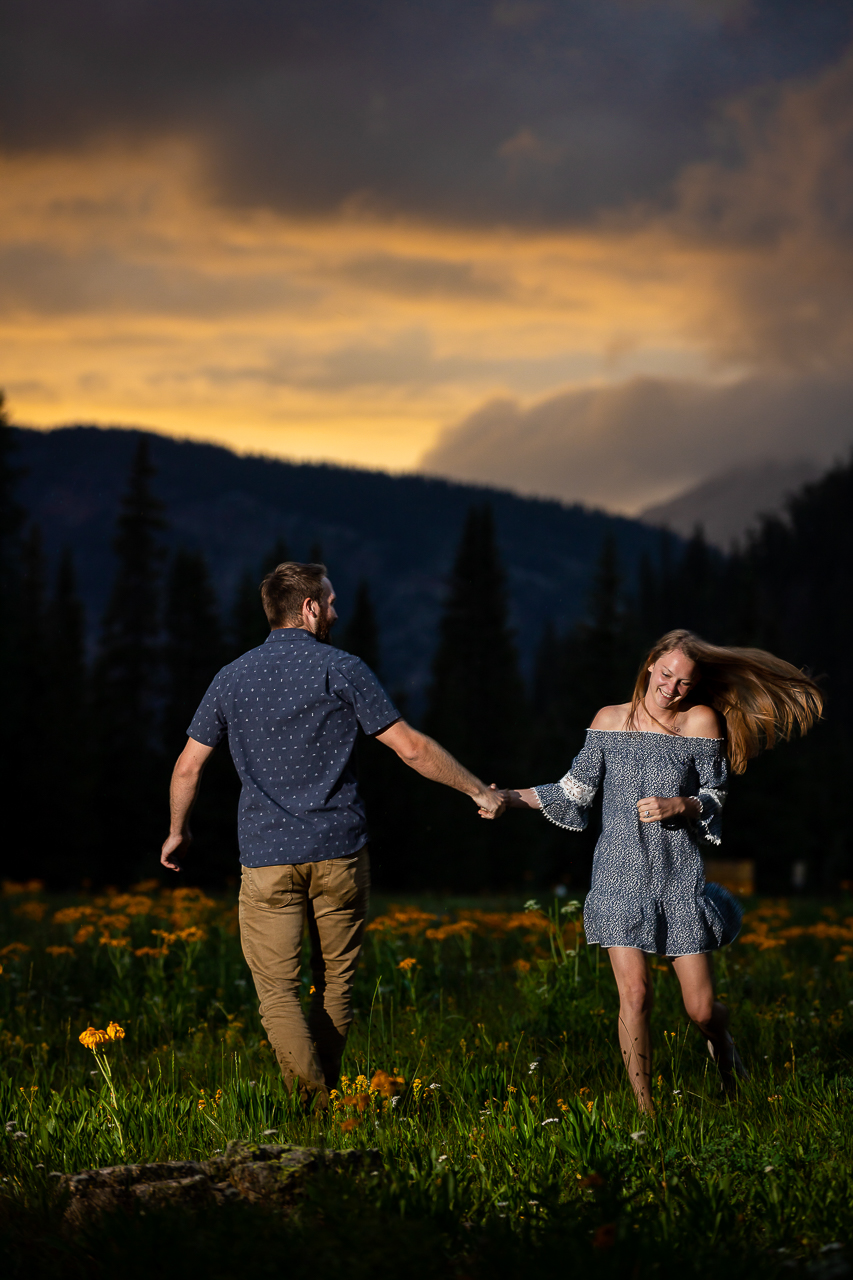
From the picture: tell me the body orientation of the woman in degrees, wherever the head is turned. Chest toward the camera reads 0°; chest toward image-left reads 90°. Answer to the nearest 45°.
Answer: approximately 0°

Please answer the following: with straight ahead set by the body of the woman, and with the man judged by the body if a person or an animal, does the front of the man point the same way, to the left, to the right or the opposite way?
the opposite way

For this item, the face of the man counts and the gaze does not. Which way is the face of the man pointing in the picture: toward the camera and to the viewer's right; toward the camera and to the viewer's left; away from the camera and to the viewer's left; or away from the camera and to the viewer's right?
away from the camera and to the viewer's right

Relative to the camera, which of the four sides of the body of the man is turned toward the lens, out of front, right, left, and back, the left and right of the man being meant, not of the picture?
back

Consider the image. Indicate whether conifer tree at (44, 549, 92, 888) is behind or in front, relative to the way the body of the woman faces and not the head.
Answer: behind

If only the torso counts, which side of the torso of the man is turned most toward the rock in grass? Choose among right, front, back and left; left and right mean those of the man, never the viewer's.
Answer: back

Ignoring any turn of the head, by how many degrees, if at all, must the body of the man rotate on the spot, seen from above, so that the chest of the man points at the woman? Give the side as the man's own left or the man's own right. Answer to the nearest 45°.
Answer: approximately 90° to the man's own right

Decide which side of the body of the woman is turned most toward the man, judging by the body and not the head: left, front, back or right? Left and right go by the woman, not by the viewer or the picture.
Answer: right

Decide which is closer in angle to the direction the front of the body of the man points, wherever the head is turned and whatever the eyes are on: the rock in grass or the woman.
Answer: the woman

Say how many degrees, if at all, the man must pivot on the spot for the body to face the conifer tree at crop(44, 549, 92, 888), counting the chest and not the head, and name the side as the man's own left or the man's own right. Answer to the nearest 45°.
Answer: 0° — they already face it
